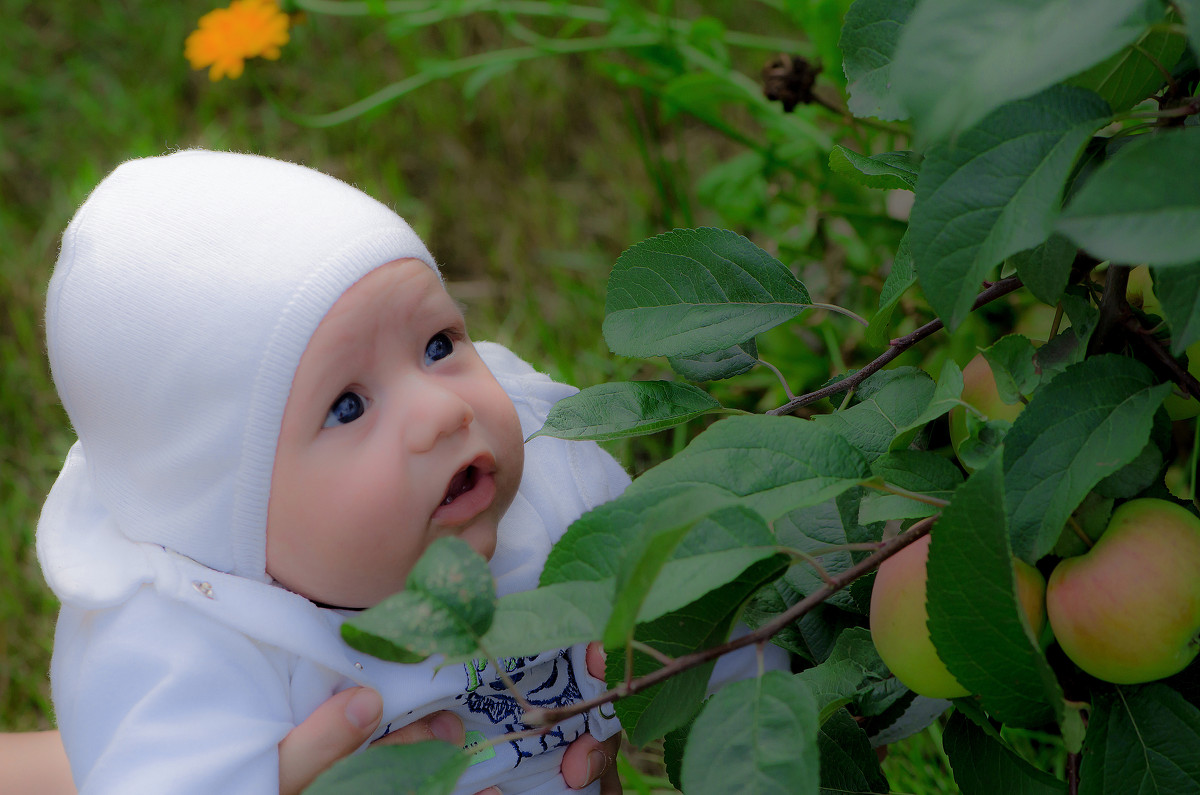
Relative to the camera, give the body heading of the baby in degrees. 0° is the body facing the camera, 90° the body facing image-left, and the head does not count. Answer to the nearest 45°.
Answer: approximately 315°

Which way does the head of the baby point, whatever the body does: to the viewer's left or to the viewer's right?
to the viewer's right

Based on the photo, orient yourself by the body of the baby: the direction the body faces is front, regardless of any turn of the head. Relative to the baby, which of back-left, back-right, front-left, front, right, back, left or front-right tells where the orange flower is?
back-left
